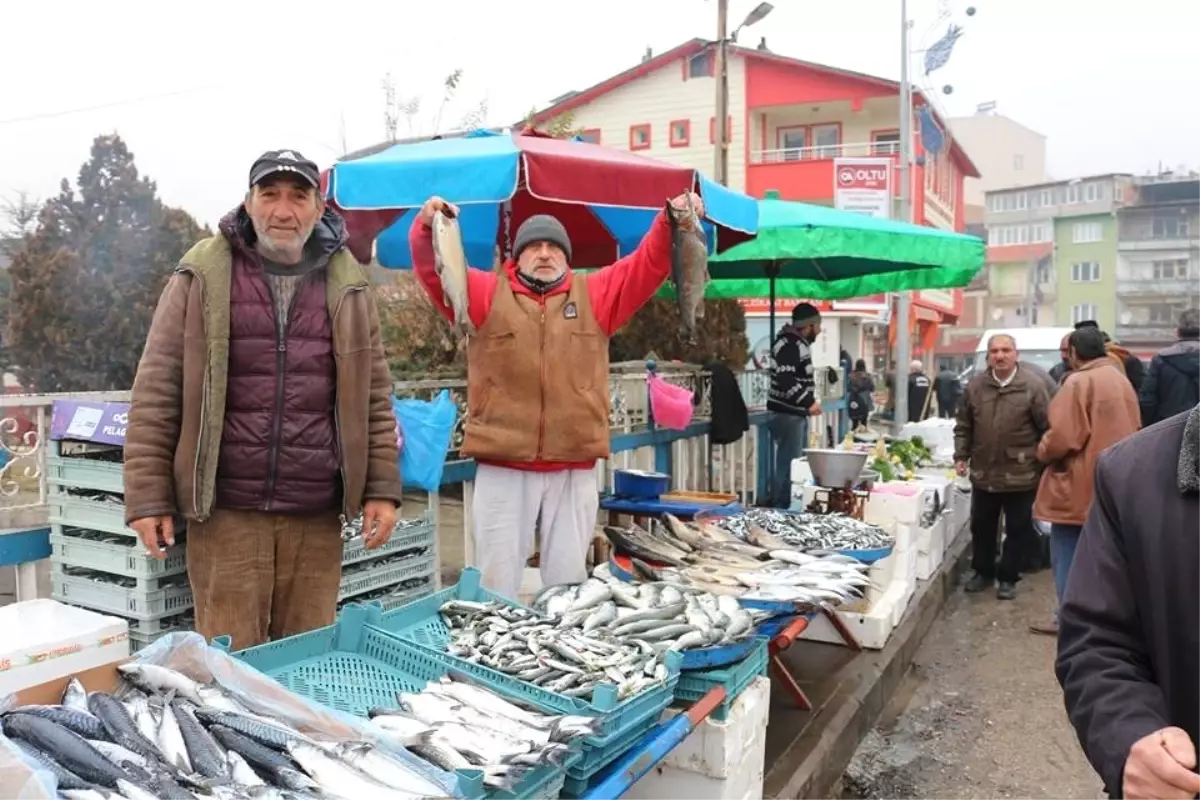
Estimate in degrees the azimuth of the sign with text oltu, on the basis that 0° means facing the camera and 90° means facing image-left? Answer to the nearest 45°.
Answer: approximately 0°

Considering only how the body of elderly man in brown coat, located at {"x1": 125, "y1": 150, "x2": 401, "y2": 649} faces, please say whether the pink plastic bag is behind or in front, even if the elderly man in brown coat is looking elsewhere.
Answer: behind

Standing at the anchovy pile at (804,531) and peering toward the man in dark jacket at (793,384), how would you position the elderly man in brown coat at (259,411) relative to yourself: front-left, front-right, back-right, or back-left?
back-left

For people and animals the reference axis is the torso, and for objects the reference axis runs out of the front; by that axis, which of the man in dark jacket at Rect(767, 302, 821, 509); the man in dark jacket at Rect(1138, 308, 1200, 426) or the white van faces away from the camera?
the man in dark jacket at Rect(1138, 308, 1200, 426)

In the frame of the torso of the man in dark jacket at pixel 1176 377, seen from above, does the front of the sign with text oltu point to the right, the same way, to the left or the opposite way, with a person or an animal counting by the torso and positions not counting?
the opposite way

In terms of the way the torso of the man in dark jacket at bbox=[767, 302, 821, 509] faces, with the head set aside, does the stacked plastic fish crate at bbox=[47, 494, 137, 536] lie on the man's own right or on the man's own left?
on the man's own right

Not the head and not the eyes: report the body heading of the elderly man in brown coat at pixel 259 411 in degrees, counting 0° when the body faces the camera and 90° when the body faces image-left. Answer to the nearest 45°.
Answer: approximately 0°
